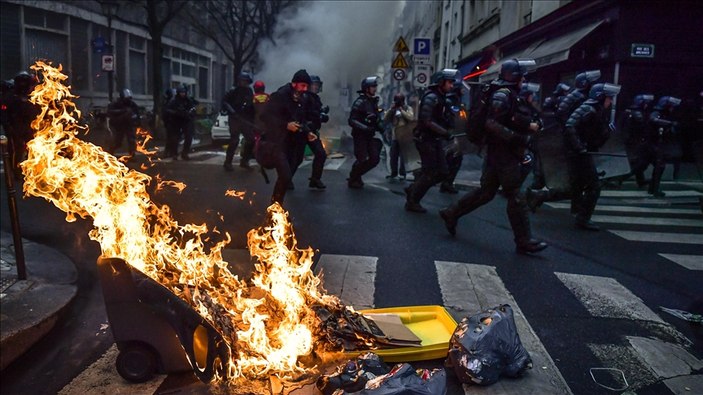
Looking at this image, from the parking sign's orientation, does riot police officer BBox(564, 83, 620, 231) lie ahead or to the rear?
ahead

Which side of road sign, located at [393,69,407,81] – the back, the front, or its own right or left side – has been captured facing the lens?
front

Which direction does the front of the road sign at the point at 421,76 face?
toward the camera

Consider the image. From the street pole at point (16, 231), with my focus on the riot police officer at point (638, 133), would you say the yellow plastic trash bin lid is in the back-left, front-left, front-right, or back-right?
front-right
